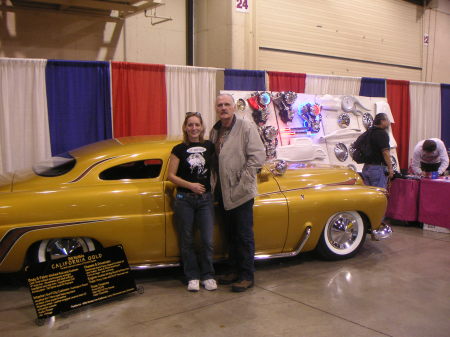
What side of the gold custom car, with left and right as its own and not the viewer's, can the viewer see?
right

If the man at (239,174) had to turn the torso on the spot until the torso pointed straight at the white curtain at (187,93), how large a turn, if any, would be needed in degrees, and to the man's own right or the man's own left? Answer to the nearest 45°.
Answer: approximately 135° to the man's own right

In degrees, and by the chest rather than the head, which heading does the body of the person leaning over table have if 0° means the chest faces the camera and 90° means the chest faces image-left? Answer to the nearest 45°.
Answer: approximately 0°

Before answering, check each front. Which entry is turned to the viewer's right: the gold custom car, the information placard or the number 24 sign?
the gold custom car

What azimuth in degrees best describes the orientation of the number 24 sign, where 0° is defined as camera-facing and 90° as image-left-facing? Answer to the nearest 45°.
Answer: approximately 0°

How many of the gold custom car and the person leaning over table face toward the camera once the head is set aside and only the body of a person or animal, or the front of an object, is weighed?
1

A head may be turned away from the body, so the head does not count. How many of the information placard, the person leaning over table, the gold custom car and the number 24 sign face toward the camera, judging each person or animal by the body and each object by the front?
3

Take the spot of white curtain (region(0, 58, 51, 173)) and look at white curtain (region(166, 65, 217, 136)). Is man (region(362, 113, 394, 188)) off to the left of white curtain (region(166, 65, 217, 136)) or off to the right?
right
